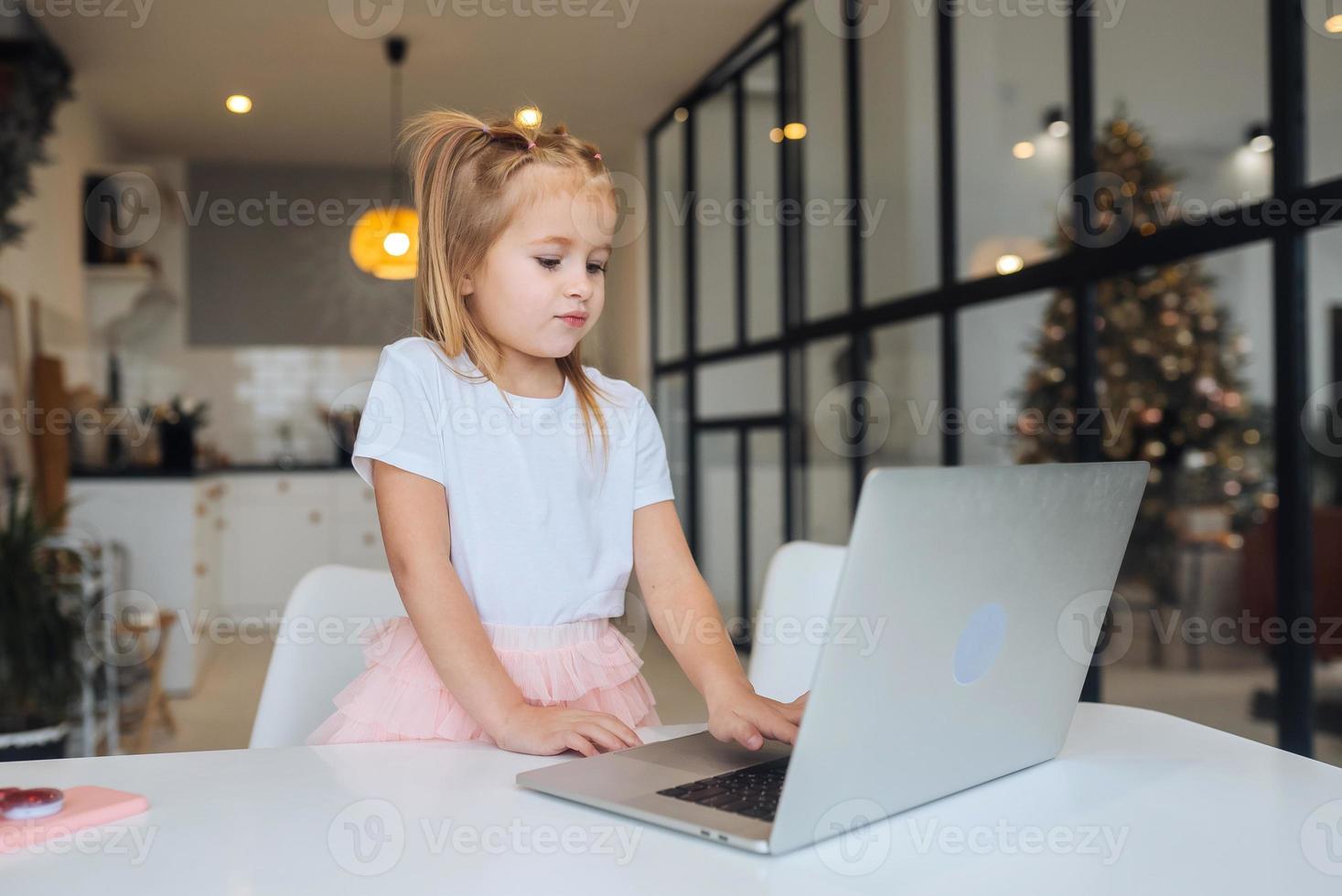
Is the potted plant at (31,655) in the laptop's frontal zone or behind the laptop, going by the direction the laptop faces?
frontal zone

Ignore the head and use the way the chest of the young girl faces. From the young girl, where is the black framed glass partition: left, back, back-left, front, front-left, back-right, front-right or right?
left

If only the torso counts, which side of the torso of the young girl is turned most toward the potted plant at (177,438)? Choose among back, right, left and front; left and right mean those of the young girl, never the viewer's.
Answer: back

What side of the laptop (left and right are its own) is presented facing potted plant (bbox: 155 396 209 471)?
front

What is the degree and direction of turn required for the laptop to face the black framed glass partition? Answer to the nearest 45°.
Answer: approximately 45° to its right

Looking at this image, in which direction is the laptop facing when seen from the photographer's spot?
facing away from the viewer and to the left of the viewer

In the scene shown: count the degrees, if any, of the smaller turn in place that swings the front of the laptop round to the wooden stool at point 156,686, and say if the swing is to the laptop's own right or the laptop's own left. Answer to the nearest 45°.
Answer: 0° — it already faces it

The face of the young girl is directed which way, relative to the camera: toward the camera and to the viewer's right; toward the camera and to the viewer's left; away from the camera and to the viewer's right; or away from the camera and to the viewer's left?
toward the camera and to the viewer's right
